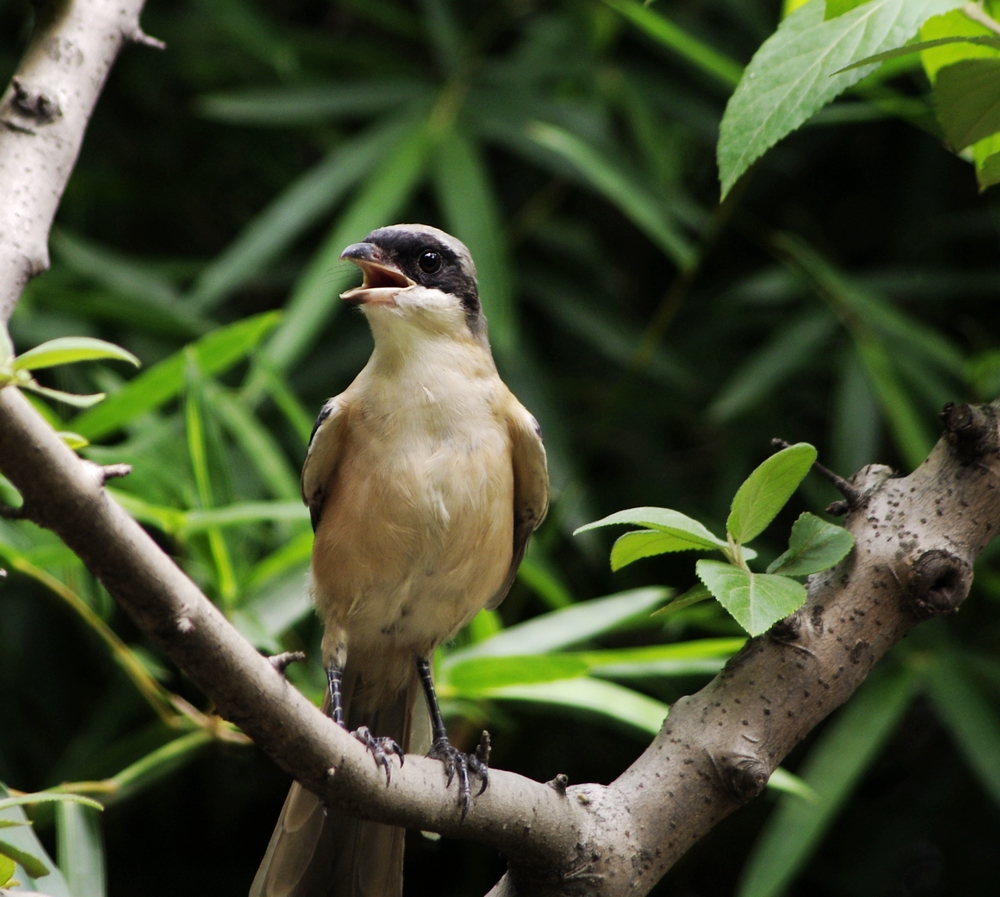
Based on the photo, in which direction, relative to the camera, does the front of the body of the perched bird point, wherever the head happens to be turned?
toward the camera

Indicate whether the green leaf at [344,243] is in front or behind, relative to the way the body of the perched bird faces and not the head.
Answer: behind

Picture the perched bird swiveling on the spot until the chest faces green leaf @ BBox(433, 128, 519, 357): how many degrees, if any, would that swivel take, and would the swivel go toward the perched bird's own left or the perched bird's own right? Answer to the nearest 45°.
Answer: approximately 180°

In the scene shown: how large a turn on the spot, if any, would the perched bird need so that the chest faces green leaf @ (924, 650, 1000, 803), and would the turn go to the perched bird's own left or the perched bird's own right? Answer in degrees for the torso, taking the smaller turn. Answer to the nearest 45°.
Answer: approximately 135° to the perched bird's own left

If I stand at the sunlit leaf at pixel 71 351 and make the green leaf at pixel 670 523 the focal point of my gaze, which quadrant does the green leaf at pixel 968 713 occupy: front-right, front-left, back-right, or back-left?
front-left

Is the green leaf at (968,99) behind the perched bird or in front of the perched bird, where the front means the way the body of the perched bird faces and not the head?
in front

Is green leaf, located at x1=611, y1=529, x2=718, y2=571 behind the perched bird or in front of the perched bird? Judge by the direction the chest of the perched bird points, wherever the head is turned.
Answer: in front

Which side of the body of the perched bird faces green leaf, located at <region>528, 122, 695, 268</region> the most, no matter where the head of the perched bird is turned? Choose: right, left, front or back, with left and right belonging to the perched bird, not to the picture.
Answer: back
